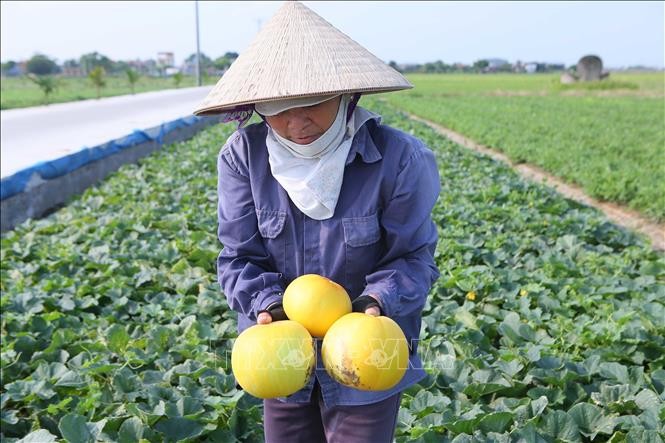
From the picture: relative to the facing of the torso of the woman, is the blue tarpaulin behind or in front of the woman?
behind

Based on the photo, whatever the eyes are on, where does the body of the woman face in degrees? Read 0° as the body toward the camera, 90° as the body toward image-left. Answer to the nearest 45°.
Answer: approximately 0°
